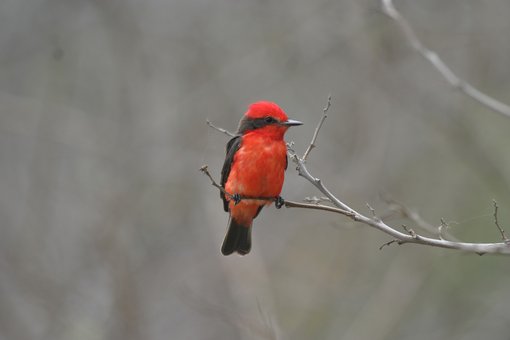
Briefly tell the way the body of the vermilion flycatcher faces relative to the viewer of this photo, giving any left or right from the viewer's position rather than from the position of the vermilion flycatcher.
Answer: facing the viewer and to the right of the viewer
